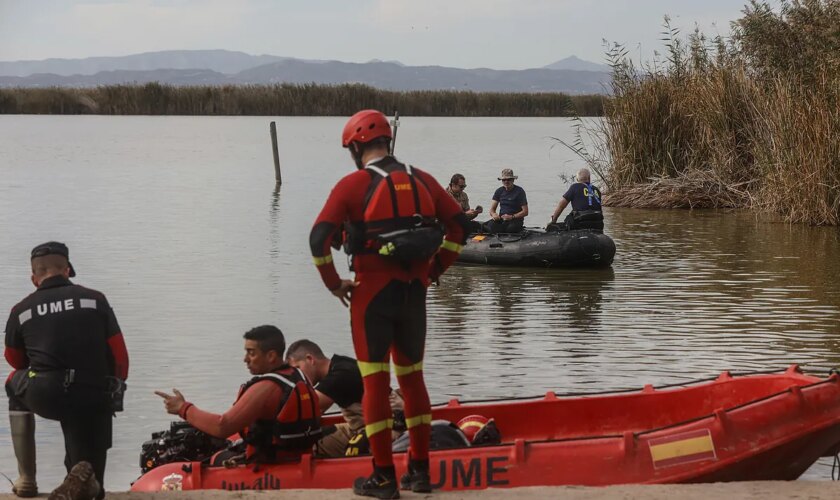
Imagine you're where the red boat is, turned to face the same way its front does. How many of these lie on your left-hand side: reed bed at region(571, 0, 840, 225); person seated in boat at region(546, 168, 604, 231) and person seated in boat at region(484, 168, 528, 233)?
3

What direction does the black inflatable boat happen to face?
to the viewer's right

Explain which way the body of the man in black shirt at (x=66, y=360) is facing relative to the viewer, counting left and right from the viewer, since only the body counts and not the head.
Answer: facing away from the viewer

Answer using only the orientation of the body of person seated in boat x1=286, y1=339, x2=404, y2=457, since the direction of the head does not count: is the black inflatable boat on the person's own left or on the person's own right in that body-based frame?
on the person's own right

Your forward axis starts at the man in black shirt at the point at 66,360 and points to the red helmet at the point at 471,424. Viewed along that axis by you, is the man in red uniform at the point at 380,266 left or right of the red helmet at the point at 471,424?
right

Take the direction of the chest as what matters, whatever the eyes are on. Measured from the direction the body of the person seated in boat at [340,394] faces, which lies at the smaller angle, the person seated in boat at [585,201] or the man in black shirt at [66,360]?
the man in black shirt

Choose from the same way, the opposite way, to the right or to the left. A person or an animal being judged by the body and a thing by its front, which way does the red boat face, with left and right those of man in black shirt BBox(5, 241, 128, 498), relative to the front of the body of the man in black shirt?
to the right

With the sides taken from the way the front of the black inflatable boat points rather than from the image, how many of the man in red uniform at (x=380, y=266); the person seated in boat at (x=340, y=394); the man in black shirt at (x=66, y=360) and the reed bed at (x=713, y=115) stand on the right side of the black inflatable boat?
3

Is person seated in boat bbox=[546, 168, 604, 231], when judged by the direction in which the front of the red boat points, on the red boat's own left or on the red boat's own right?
on the red boat's own left

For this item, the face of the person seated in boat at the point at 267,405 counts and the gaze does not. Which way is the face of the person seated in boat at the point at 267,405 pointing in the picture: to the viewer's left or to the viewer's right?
to the viewer's left

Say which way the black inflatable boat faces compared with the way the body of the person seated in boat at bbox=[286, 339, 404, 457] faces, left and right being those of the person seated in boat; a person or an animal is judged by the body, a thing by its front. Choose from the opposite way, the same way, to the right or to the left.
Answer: the opposite way

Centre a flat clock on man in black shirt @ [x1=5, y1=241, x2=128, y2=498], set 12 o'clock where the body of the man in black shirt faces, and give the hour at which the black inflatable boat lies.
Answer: The black inflatable boat is roughly at 1 o'clock from the man in black shirt.

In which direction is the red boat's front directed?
to the viewer's right
